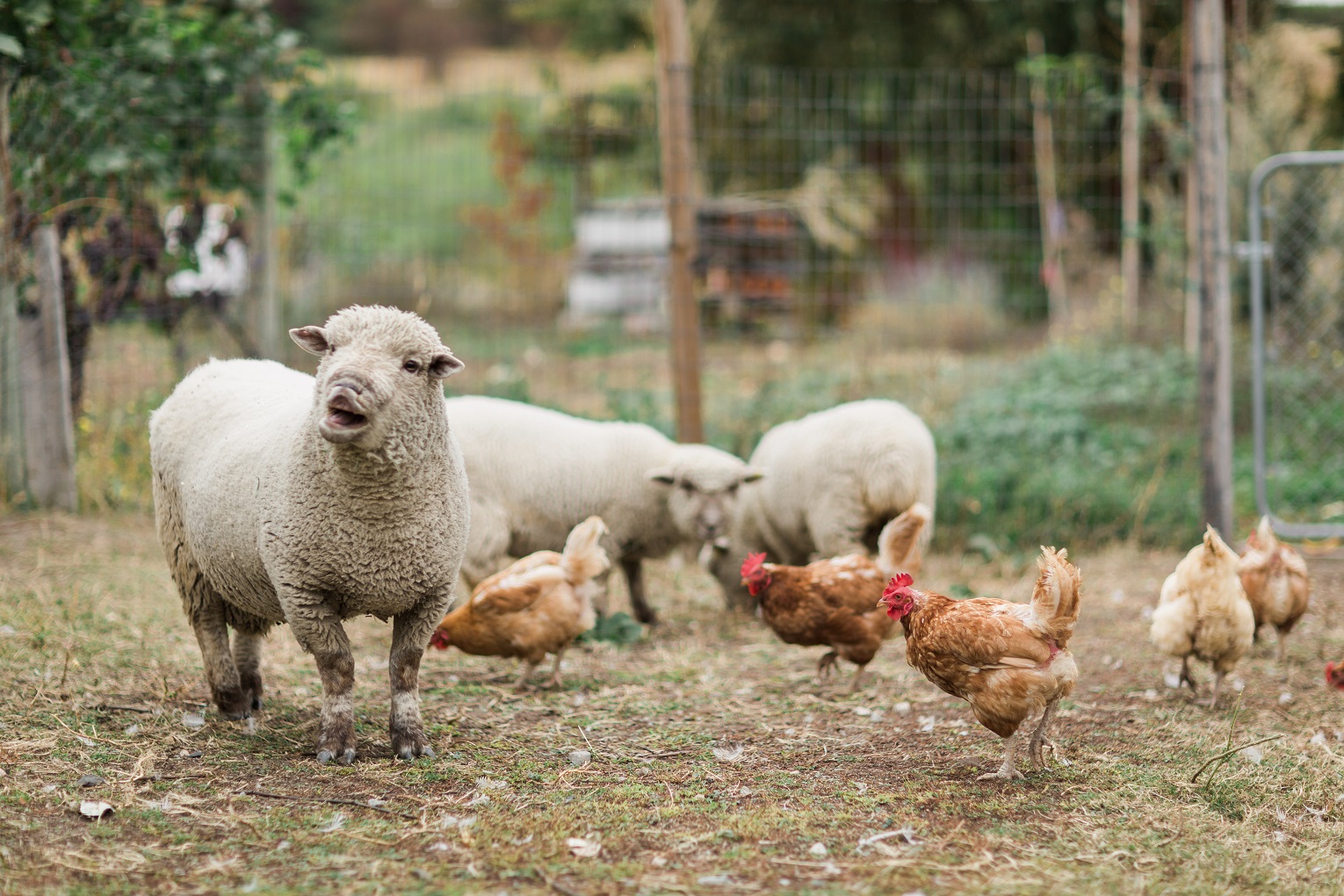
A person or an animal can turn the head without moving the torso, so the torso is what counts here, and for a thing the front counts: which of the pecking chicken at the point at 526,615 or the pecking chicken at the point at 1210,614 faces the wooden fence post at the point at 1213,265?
the pecking chicken at the point at 1210,614

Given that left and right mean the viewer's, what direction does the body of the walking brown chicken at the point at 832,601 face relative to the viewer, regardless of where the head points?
facing to the left of the viewer

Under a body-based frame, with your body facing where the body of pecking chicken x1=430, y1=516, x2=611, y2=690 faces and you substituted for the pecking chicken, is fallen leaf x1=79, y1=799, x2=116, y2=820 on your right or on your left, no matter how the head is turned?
on your left

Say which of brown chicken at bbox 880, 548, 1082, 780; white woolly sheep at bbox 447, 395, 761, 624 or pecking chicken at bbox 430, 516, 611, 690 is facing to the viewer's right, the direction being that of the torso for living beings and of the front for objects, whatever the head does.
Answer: the white woolly sheep

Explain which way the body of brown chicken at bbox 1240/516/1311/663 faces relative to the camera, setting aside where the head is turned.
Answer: away from the camera

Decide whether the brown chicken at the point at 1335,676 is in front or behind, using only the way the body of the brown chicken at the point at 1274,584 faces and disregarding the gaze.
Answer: behind

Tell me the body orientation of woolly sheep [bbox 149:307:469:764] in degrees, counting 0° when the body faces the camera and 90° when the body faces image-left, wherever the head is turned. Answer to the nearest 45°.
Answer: approximately 315°

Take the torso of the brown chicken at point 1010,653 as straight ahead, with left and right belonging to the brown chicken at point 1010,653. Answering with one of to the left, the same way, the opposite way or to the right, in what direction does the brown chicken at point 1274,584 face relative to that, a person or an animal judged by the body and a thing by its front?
to the right

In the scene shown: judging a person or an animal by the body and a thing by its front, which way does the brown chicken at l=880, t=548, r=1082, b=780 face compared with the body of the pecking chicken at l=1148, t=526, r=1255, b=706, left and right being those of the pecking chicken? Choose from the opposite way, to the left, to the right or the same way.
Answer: to the left

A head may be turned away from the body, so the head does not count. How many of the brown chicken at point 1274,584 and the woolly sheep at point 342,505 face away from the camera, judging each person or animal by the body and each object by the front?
1

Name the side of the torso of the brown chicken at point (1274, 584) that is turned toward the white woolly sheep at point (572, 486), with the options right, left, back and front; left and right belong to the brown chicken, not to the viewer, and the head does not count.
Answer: left

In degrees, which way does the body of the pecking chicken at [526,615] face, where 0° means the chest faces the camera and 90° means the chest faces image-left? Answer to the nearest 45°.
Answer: approximately 90°

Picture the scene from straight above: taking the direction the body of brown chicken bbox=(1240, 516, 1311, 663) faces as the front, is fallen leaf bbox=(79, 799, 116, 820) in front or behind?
behind

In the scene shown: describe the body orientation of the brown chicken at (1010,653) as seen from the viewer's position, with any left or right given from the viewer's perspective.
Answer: facing to the left of the viewer
